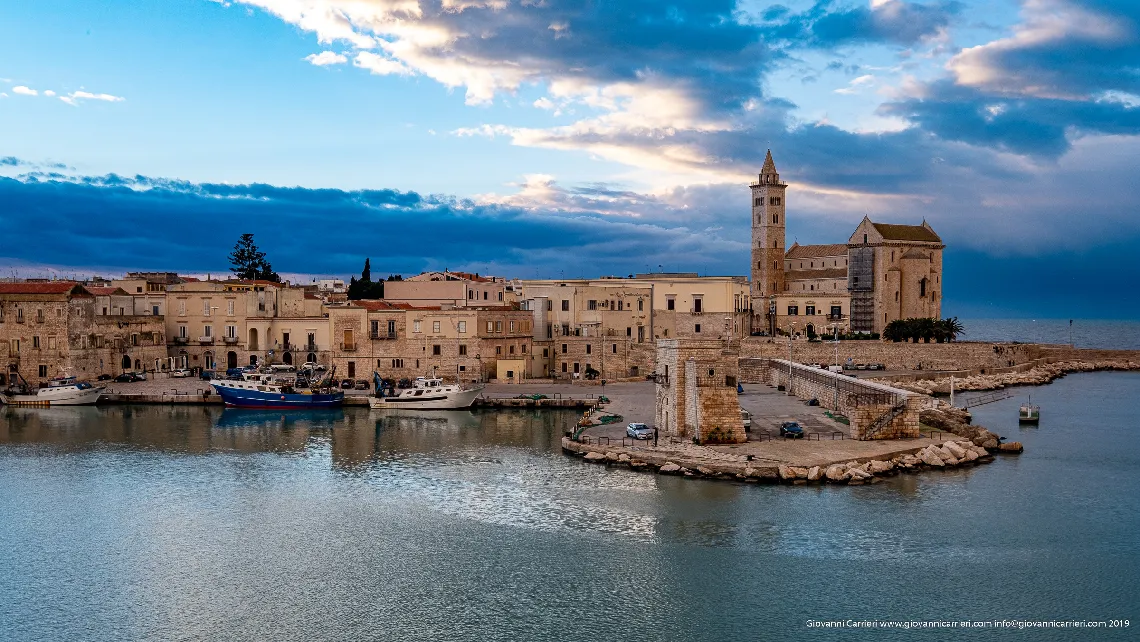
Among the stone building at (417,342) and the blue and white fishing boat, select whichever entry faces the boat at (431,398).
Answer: the stone building

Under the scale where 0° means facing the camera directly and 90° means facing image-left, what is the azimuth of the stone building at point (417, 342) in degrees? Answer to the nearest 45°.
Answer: approximately 0°

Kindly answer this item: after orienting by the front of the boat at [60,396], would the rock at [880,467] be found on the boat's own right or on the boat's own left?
on the boat's own right

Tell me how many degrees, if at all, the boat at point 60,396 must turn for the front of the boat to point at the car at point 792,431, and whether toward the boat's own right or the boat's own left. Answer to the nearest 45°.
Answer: approximately 45° to the boat's own right

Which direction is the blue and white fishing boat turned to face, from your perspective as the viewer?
facing to the left of the viewer

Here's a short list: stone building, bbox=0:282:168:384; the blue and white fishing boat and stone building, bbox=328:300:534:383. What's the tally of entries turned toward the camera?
2

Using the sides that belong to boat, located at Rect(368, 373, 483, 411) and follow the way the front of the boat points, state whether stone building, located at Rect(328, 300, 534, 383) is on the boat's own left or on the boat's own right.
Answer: on the boat's own left

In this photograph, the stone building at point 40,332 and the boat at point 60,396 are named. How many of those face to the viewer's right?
1

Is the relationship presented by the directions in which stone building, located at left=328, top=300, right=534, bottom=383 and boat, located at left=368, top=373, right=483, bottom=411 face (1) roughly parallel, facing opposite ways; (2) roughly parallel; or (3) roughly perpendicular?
roughly perpendicular

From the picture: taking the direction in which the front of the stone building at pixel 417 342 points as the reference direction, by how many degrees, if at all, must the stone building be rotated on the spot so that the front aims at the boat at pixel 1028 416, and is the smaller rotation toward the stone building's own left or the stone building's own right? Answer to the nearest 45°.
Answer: approximately 45° to the stone building's own left

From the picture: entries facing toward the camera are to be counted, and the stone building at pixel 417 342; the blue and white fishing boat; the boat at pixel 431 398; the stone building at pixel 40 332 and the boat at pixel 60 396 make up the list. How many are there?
2

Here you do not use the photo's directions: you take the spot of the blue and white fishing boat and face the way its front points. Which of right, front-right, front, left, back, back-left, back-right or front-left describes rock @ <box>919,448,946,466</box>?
back-left

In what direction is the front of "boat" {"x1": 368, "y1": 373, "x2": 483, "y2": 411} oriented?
to the viewer's right

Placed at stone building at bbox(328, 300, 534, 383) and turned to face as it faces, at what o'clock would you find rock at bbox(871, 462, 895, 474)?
The rock is roughly at 11 o'clock from the stone building.

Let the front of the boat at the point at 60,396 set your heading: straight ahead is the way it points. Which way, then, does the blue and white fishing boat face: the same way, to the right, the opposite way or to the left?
the opposite way
